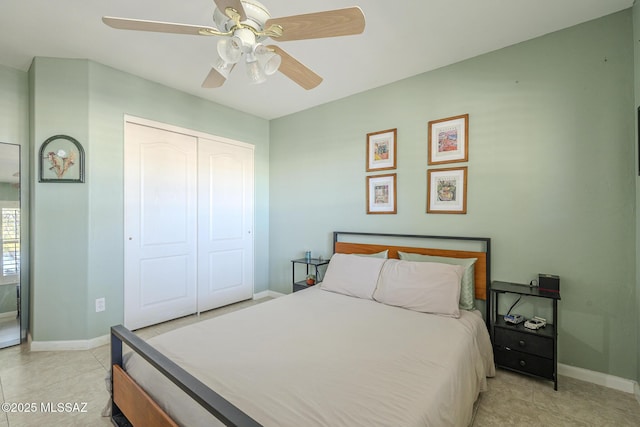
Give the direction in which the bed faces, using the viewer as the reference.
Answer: facing the viewer and to the left of the viewer

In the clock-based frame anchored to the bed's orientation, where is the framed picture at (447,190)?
The framed picture is roughly at 6 o'clock from the bed.

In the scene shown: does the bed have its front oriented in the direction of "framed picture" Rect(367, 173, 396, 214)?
no

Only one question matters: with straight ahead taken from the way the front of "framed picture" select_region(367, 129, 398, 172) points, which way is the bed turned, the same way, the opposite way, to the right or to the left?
the same way

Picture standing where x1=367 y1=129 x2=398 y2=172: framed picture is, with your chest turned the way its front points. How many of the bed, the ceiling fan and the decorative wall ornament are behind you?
0

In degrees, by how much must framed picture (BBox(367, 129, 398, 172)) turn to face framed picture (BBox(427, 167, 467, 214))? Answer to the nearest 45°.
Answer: approximately 90° to its left

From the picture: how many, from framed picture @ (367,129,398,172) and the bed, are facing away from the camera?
0

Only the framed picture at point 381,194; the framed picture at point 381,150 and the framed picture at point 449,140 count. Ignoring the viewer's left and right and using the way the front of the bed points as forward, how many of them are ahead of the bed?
0

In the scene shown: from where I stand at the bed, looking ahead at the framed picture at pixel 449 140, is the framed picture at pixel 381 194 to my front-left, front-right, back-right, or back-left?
front-left

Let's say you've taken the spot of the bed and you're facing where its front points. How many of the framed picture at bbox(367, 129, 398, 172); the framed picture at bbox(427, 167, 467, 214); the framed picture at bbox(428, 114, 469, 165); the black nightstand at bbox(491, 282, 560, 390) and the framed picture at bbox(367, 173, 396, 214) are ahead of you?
0

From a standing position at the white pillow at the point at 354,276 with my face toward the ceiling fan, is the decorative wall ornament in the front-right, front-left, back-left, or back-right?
front-right

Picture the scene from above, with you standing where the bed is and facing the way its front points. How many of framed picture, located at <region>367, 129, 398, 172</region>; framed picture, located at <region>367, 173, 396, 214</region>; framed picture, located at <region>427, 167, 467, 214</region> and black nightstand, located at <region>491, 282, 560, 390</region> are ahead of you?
0
